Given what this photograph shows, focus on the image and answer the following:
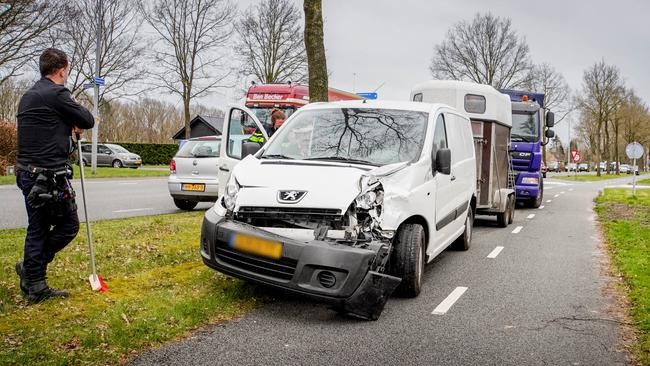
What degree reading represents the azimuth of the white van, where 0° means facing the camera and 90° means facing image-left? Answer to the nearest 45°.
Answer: approximately 45°

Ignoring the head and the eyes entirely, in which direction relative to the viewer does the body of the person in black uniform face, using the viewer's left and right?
facing away from the viewer and to the right of the viewer

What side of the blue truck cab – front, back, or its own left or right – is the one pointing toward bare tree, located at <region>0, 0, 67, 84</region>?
right

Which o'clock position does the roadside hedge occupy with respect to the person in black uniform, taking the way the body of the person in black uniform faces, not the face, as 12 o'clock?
The roadside hedge is roughly at 11 o'clock from the person in black uniform.

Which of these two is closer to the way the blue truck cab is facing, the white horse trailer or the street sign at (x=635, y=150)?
the white horse trailer

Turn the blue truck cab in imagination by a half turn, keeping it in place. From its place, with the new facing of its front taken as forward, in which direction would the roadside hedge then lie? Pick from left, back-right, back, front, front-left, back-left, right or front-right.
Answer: front-left

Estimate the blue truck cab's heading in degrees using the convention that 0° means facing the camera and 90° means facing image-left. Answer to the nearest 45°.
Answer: approximately 0°

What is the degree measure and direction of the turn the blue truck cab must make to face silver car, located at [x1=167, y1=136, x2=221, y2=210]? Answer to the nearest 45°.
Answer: approximately 45° to its right

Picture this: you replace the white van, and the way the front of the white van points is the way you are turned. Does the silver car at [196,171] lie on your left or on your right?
on your right

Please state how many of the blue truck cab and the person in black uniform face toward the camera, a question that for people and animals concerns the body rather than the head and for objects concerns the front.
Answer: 1

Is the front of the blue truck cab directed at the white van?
yes

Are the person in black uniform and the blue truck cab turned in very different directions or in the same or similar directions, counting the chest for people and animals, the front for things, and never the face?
very different directions
